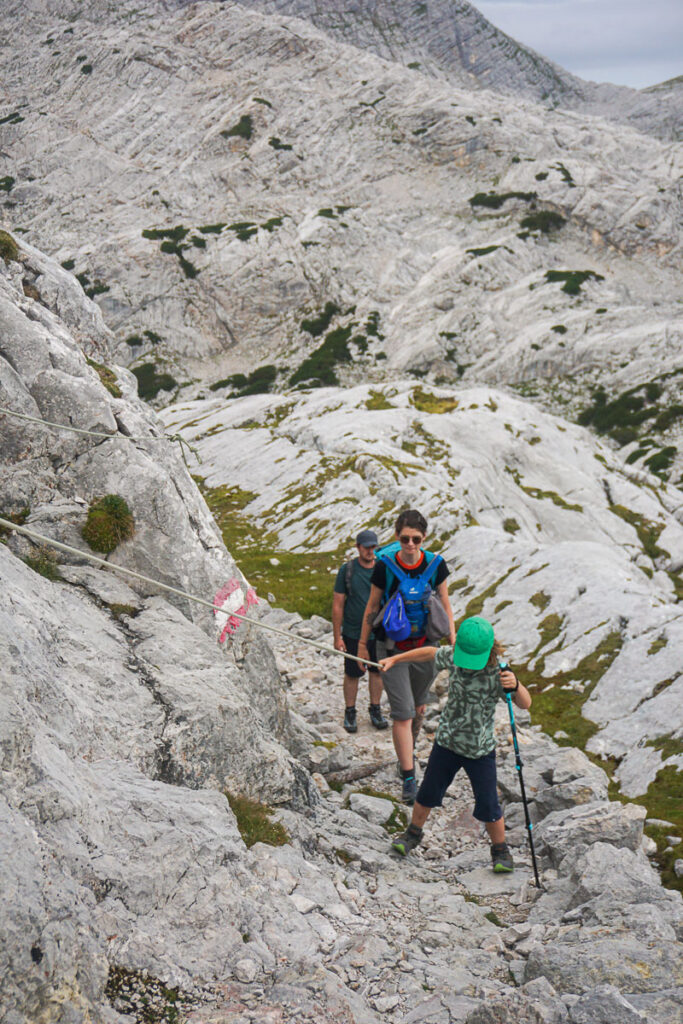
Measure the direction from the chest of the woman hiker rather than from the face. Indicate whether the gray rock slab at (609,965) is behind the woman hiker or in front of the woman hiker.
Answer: in front

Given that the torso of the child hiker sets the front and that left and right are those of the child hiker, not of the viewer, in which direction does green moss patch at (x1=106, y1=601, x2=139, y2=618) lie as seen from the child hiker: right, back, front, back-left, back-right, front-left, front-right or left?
right

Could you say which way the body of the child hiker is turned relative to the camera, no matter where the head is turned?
toward the camera

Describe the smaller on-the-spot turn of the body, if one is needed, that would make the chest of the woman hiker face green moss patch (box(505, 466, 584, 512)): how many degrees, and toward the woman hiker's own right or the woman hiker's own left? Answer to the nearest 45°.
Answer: approximately 180°

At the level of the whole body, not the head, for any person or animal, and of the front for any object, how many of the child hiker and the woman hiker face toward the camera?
2

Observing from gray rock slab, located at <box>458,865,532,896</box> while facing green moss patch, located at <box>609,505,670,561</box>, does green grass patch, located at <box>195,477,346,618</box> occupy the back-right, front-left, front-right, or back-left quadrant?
front-left

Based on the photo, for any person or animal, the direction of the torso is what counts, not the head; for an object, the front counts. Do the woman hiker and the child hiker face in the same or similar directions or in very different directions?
same or similar directions

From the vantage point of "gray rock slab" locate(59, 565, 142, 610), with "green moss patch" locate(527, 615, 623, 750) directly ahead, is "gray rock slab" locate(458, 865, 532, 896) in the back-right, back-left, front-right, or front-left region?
front-right
